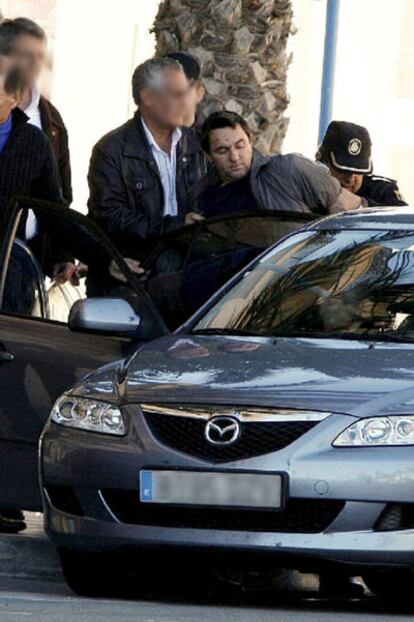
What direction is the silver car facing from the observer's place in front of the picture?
facing the viewer and to the left of the viewer

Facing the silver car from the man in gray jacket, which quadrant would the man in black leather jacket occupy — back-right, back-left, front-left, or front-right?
back-right

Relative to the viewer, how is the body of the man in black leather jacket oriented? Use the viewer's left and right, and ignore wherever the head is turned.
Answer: facing the viewer and to the right of the viewer

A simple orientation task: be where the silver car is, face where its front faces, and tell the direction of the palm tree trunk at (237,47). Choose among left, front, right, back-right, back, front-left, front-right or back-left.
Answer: back-right

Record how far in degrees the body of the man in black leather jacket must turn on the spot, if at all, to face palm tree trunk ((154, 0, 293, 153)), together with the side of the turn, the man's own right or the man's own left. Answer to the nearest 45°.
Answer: approximately 135° to the man's own left

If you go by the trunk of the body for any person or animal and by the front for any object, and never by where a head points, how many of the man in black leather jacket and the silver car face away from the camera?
0

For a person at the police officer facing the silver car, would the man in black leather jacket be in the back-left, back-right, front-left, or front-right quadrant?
front-right

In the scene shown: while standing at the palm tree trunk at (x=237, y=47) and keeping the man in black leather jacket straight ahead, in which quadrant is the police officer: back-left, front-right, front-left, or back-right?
front-left
